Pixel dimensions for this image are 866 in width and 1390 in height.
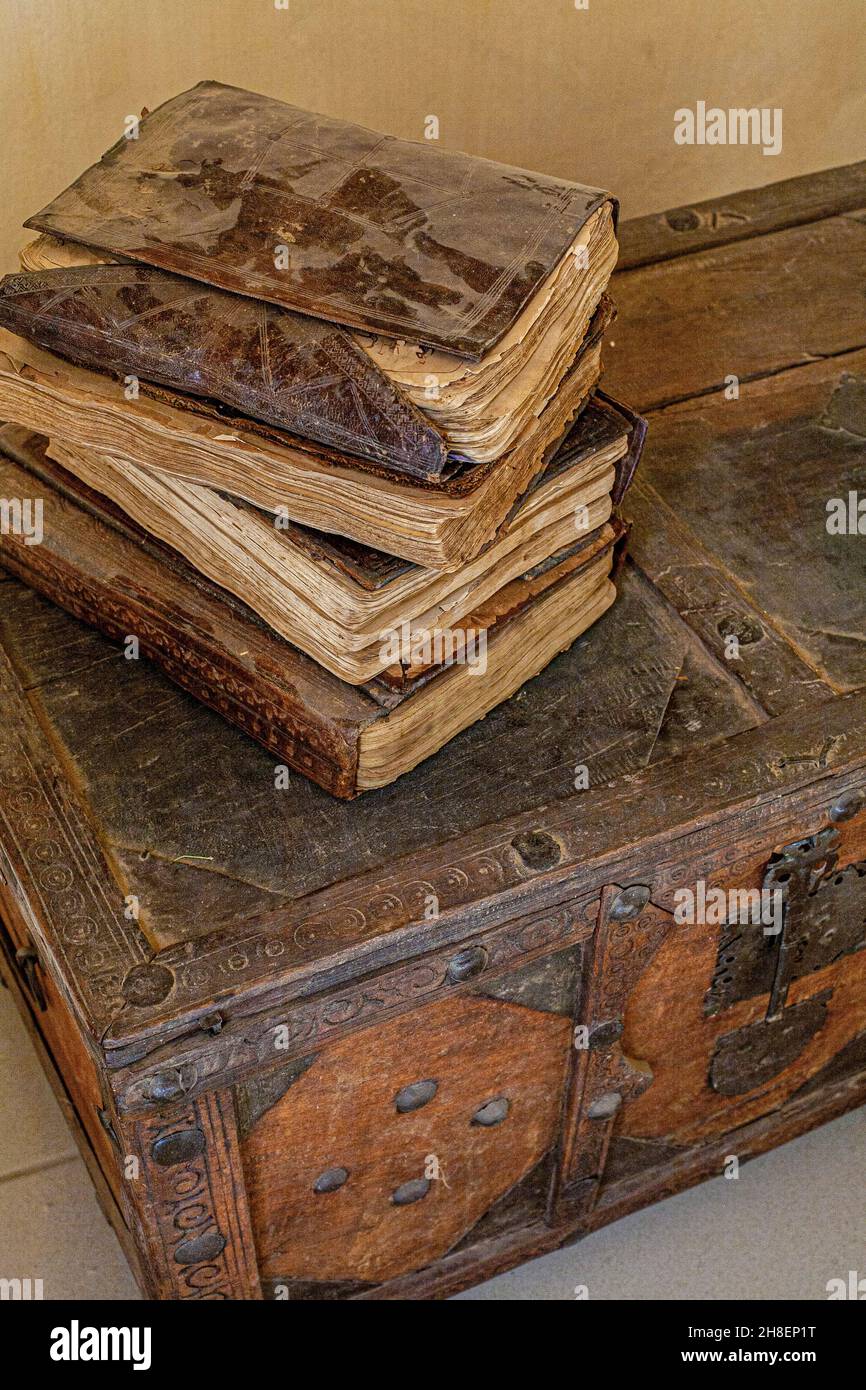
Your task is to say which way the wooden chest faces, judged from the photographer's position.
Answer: facing the viewer and to the right of the viewer
